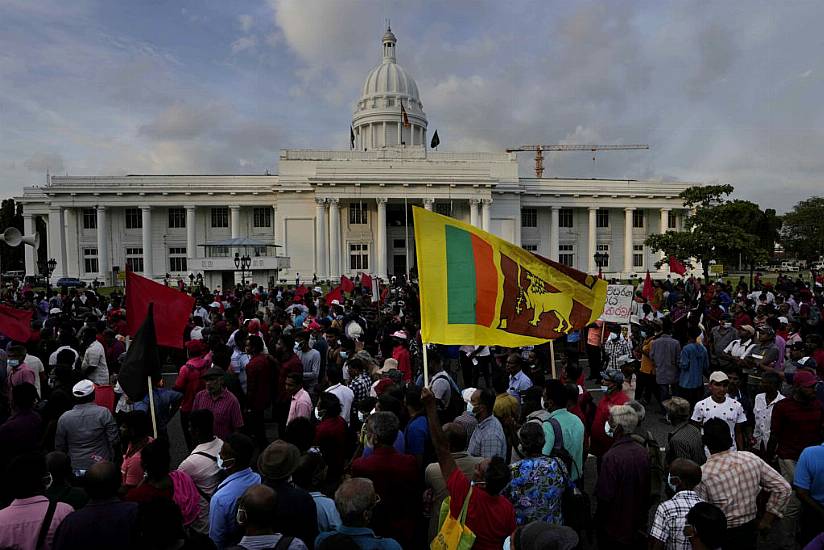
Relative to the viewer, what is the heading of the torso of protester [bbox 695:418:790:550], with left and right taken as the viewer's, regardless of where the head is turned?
facing away from the viewer and to the left of the viewer

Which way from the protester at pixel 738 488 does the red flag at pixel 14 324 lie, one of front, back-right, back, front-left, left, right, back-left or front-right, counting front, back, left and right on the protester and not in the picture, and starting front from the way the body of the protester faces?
front-left

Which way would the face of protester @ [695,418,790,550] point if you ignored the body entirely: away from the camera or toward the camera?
away from the camera

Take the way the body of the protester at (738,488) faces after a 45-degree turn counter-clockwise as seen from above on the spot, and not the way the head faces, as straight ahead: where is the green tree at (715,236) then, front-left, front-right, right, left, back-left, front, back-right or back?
right
